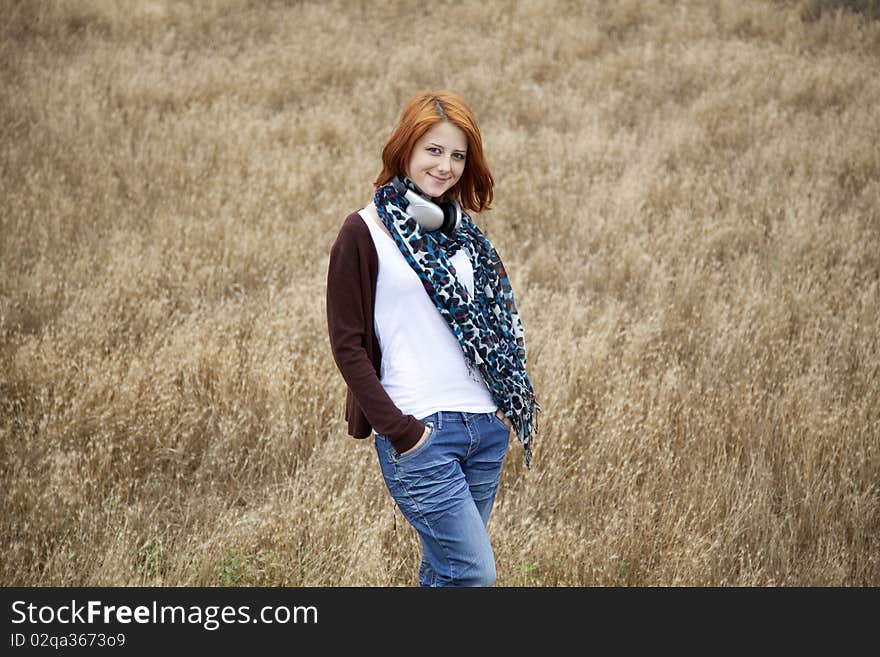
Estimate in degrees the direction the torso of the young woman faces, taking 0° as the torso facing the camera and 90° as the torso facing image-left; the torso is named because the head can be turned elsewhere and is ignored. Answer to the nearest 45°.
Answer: approximately 315°
